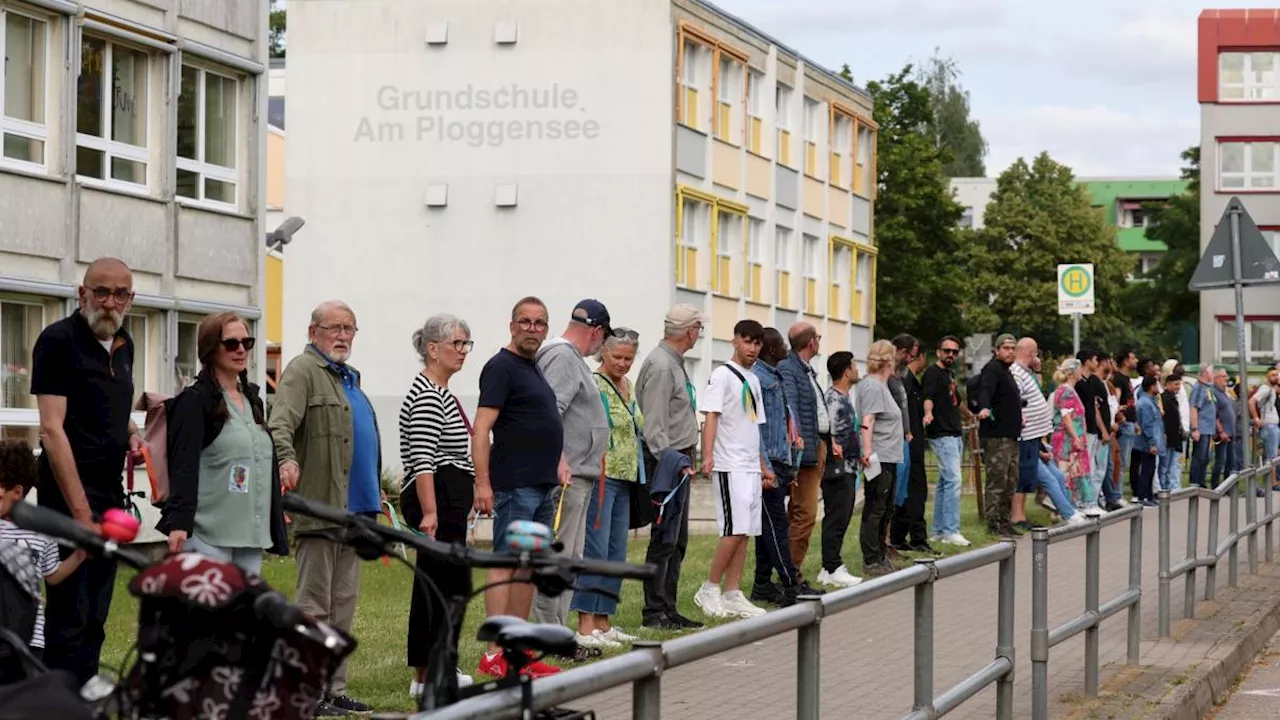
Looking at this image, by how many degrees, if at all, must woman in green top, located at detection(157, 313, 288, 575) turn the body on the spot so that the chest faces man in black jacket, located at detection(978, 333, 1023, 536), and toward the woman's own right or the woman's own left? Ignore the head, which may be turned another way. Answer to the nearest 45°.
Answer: approximately 90° to the woman's own left

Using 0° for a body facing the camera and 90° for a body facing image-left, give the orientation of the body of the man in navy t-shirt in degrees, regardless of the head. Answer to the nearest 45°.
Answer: approximately 315°

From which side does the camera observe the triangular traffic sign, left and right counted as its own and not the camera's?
back

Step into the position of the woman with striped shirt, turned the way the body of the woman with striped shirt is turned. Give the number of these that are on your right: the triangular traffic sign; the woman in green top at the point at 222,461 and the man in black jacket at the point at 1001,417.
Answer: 1

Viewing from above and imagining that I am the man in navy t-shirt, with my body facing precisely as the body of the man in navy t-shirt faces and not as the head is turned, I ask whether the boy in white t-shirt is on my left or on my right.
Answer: on my left

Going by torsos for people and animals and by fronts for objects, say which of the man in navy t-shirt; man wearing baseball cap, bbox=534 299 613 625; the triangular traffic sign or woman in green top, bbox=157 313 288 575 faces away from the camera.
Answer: the triangular traffic sign

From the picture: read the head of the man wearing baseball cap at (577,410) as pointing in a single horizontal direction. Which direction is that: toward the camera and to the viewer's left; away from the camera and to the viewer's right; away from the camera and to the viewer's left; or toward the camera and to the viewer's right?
away from the camera and to the viewer's right

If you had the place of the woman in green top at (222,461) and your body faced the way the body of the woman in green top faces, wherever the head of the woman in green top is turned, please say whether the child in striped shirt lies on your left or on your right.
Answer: on your right

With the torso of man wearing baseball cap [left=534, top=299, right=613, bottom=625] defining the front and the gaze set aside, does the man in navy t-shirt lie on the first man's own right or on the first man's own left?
on the first man's own right

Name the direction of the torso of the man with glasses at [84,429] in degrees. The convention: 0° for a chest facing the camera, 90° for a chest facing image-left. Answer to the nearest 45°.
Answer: approximately 315°

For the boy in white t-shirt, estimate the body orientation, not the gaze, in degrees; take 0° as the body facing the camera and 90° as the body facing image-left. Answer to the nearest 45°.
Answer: approximately 315°
